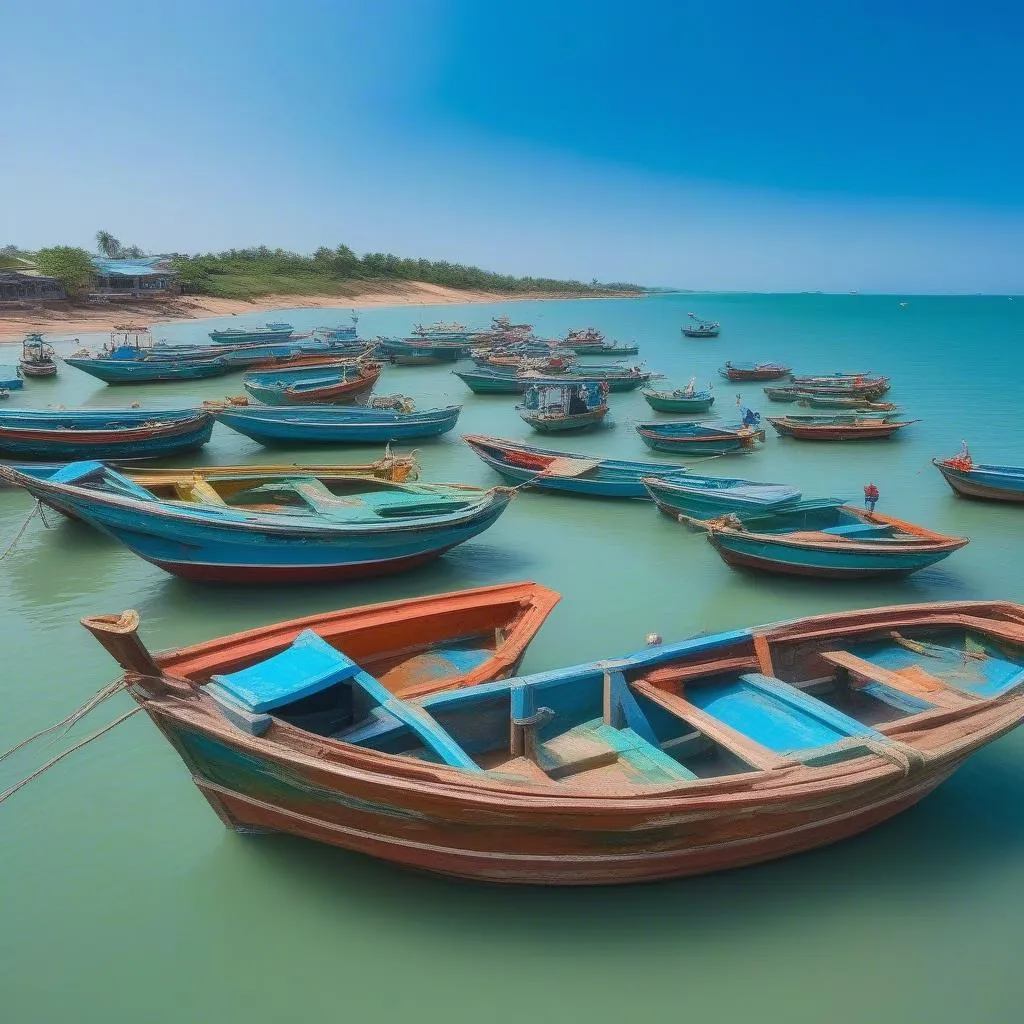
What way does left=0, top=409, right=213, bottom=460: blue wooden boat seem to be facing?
to the viewer's right

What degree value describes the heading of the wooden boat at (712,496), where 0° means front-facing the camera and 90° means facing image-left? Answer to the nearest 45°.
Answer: approximately 90°

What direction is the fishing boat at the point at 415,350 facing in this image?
to the viewer's left

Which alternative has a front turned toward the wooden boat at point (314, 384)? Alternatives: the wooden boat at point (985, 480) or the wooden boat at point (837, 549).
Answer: the wooden boat at point (985, 480)

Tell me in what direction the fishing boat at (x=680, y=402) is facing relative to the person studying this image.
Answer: facing to the left of the viewer
